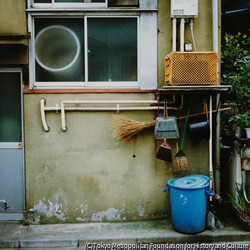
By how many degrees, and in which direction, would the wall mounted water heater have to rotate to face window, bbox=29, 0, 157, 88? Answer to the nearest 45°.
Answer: approximately 90° to its right

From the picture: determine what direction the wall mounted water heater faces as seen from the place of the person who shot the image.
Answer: facing the viewer
